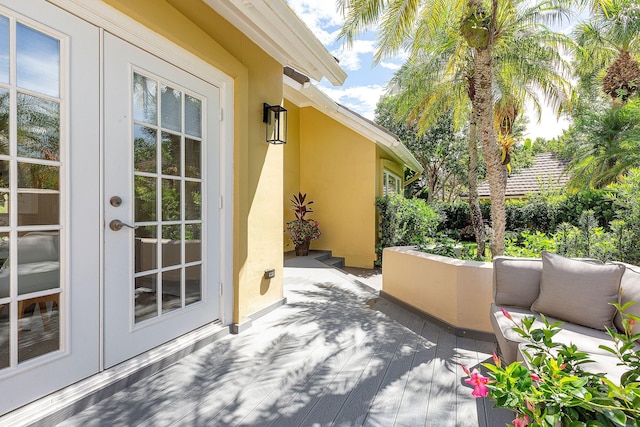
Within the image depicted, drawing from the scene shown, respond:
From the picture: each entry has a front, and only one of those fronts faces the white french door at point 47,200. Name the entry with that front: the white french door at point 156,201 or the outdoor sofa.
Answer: the outdoor sofa

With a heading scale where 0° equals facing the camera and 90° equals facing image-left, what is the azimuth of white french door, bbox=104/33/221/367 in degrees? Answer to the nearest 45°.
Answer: approximately 315°

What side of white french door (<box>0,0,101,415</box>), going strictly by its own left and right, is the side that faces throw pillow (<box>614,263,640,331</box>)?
front

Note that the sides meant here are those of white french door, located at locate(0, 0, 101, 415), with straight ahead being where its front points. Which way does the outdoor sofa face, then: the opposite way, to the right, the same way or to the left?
the opposite way

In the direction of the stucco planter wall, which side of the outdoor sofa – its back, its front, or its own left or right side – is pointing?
right

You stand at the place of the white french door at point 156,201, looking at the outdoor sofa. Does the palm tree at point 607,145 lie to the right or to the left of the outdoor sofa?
left

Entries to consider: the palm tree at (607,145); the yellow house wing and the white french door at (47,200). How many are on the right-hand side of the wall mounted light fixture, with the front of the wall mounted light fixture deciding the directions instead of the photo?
1

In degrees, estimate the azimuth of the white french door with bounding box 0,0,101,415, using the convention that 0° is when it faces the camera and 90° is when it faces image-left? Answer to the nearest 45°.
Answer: approximately 315°

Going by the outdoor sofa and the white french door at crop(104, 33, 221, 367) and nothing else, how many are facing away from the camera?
0

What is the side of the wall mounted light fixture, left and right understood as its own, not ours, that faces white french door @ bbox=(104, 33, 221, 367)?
right

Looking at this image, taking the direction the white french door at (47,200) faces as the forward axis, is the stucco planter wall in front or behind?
in front

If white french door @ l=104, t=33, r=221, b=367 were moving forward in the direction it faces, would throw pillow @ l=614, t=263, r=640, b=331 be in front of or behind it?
in front
